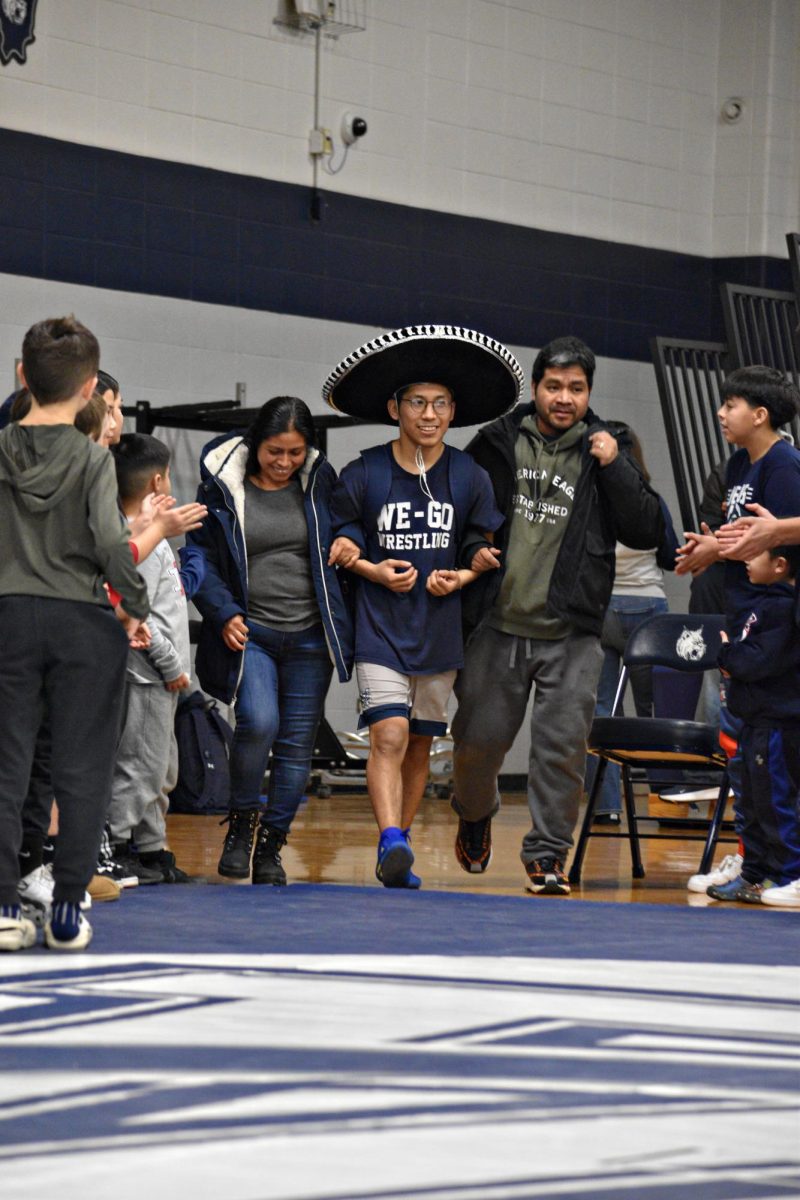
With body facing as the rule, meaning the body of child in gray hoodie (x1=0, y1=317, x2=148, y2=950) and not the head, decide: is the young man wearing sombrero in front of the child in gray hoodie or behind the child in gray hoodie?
in front

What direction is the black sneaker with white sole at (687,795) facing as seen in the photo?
to the viewer's left

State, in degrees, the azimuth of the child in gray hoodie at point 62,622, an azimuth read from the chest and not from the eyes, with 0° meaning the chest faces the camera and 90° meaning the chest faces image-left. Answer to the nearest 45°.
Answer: approximately 225°

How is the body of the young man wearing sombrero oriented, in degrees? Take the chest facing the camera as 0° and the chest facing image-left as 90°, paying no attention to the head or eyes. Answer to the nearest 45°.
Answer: approximately 0°

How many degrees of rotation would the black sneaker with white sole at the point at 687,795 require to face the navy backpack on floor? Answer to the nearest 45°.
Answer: approximately 45° to its left

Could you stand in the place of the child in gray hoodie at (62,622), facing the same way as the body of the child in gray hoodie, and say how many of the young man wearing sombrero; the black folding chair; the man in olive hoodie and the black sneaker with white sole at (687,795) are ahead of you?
4

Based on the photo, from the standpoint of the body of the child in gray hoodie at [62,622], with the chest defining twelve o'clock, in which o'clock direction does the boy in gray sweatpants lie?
The boy in gray sweatpants is roughly at 11 o'clock from the child in gray hoodie.

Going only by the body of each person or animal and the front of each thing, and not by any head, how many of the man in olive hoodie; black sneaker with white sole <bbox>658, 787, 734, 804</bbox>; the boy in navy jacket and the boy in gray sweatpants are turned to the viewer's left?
2

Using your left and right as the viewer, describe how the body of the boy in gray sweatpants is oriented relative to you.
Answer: facing to the right of the viewer

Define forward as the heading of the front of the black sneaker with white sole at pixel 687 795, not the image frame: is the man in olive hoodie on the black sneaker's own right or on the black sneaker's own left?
on the black sneaker's own left
